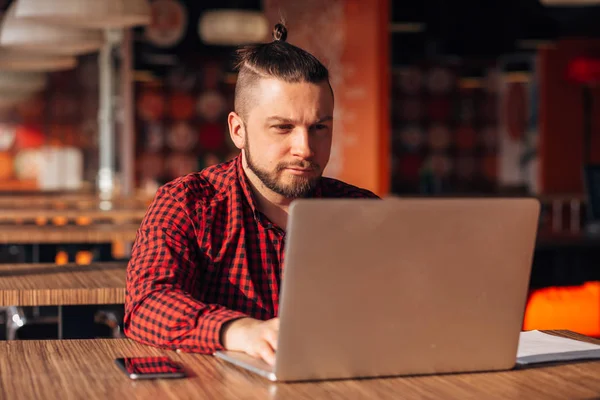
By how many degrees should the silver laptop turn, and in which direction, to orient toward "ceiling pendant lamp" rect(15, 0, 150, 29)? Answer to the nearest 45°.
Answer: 0° — it already faces it

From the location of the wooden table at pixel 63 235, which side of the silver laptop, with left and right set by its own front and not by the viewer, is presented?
front

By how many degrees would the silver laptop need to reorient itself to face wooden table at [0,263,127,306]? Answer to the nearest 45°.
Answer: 0° — it already faces it

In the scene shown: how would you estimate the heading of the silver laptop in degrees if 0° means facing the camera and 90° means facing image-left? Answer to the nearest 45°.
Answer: approximately 135°
